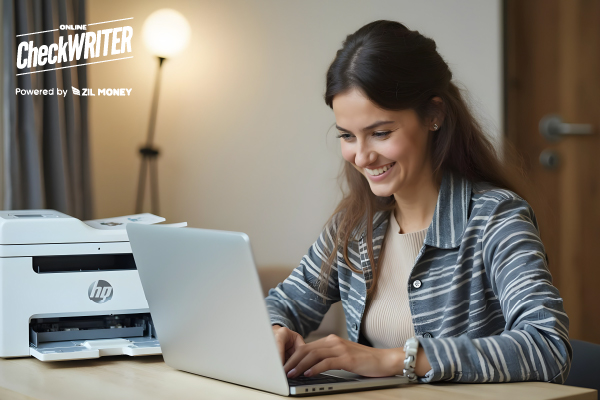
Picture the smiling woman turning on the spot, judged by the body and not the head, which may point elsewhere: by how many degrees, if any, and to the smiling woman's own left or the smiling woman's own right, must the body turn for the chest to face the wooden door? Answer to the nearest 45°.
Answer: approximately 135° to the smiling woman's own right

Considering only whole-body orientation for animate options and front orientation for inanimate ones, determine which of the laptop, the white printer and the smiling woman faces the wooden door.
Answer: the laptop

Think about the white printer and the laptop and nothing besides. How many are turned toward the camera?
1

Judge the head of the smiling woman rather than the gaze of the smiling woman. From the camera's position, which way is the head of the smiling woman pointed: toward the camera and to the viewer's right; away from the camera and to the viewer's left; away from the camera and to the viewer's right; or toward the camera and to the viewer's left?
toward the camera and to the viewer's left

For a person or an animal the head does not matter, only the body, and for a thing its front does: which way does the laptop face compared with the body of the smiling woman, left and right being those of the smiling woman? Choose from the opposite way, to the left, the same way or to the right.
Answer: the opposite way

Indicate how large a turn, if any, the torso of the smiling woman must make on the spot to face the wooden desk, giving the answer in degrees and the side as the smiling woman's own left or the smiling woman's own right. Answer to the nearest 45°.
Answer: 0° — they already face it

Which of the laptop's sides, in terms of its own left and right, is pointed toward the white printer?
left

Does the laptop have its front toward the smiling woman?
yes

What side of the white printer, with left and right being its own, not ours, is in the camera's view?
front

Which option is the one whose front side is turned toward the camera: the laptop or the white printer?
the white printer

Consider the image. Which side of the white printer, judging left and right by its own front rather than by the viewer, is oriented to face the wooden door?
left

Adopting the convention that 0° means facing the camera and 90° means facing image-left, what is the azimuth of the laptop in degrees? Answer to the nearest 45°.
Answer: approximately 225°

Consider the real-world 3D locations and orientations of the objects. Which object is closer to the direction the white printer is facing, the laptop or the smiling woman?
the laptop

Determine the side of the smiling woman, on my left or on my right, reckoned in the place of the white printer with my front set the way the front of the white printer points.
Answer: on my left
